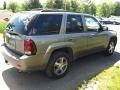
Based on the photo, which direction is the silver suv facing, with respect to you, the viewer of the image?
facing away from the viewer and to the right of the viewer
